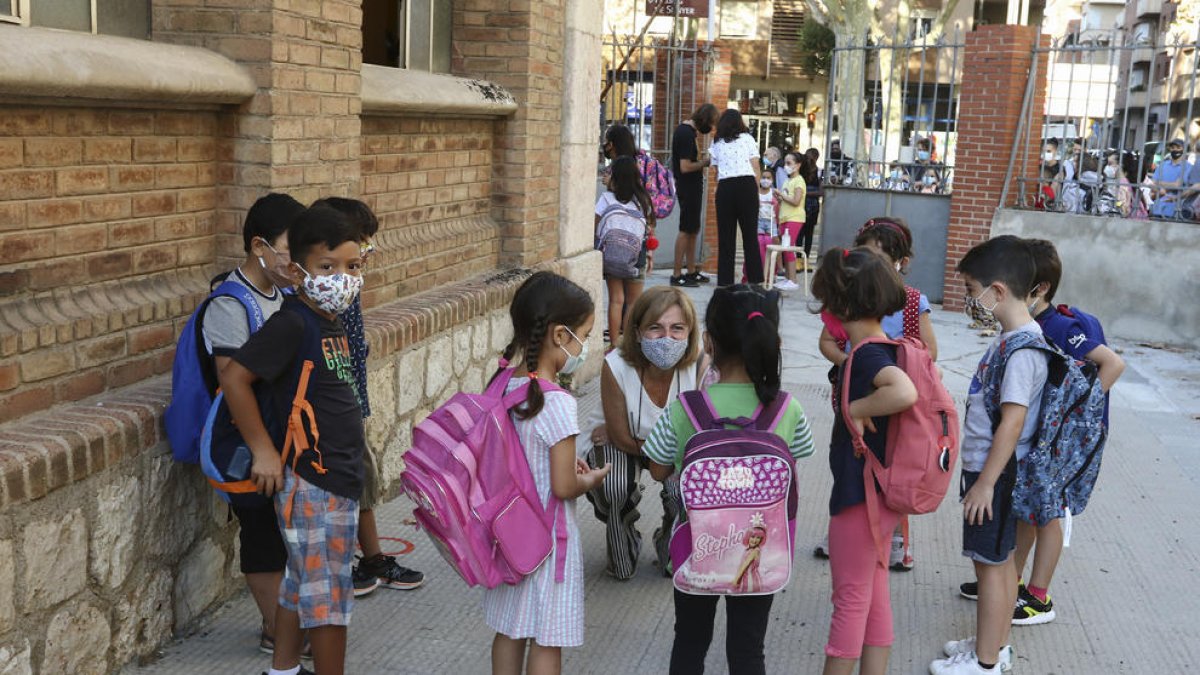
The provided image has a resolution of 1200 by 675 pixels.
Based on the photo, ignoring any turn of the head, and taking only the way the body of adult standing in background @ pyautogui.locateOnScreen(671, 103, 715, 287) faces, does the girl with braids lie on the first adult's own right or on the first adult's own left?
on the first adult's own right

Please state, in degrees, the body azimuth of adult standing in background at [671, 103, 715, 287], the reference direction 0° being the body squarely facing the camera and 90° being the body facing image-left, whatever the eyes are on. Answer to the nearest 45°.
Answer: approximately 270°

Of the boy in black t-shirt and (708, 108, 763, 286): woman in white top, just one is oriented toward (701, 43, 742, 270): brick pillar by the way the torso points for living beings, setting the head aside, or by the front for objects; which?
the woman in white top

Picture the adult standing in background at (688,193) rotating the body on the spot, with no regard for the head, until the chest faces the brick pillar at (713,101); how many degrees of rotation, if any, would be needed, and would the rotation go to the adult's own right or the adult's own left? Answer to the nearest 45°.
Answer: approximately 90° to the adult's own left

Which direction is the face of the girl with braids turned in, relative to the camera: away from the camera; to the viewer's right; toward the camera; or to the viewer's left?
to the viewer's right

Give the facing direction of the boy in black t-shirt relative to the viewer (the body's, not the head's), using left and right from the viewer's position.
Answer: facing the viewer and to the right of the viewer

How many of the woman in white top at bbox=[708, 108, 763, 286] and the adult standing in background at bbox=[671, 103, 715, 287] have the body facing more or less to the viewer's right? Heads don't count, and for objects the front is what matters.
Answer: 1

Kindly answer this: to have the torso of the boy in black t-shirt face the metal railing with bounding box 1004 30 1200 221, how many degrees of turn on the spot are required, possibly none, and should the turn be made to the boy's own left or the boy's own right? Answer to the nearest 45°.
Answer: approximately 90° to the boy's own left

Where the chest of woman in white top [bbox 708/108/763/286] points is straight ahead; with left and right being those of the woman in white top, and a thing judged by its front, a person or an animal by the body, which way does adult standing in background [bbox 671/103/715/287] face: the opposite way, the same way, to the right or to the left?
to the right

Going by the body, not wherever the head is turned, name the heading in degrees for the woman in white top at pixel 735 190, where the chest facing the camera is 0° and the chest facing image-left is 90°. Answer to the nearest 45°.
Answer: approximately 180°

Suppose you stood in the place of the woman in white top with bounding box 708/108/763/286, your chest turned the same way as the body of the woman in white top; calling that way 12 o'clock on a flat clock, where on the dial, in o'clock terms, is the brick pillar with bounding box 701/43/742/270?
The brick pillar is roughly at 12 o'clock from the woman in white top.

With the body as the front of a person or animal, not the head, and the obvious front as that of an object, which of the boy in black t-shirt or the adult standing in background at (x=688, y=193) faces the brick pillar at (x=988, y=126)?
the adult standing in background
